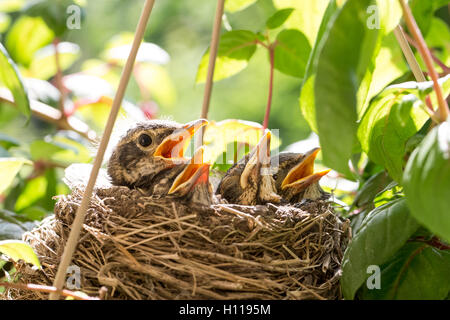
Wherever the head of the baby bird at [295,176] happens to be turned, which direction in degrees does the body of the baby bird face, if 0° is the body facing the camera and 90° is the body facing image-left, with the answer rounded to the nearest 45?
approximately 270°

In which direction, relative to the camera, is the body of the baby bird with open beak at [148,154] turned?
to the viewer's right

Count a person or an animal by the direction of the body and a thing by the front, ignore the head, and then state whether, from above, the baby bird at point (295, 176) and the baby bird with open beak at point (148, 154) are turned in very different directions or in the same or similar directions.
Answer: same or similar directions

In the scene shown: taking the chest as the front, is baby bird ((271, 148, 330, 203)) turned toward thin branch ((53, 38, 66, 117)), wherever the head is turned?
no

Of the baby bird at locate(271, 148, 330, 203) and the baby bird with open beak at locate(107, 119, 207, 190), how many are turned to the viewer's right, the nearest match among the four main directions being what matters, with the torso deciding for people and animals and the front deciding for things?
2
